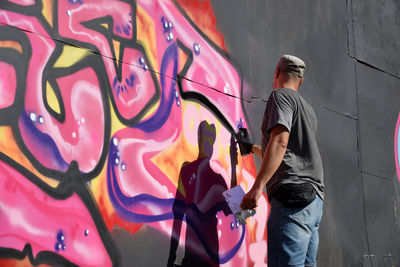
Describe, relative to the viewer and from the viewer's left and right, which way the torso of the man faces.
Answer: facing away from the viewer and to the left of the viewer
